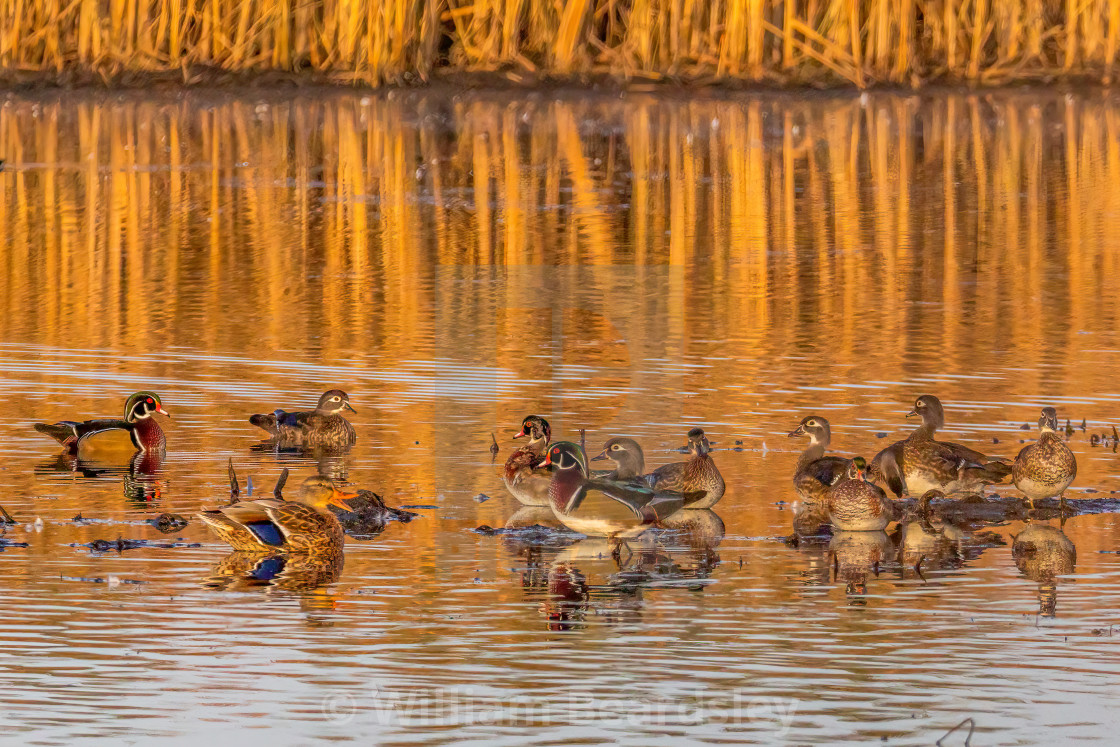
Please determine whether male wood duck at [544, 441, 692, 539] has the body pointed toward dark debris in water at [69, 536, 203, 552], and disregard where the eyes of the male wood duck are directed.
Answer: yes

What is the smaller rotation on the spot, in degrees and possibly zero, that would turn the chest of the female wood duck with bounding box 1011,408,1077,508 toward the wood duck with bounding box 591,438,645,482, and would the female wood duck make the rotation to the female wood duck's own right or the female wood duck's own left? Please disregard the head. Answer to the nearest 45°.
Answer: approximately 90° to the female wood duck's own right

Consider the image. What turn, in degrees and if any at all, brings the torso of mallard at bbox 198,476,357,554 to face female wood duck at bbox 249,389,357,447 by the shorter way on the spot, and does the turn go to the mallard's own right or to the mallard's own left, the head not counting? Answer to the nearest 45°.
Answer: approximately 90° to the mallard's own left

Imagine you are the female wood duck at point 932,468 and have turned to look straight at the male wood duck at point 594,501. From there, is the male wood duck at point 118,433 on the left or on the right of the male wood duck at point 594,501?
right

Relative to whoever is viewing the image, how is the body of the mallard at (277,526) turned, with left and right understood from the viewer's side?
facing to the right of the viewer

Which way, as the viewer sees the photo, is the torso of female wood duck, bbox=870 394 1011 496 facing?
to the viewer's left

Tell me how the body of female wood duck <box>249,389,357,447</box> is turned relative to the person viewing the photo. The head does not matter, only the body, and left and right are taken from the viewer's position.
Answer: facing to the right of the viewer

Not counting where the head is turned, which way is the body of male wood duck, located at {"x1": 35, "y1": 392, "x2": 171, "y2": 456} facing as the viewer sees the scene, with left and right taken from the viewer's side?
facing to the right of the viewer

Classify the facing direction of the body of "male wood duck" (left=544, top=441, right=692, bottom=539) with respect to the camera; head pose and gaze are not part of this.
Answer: to the viewer's left
